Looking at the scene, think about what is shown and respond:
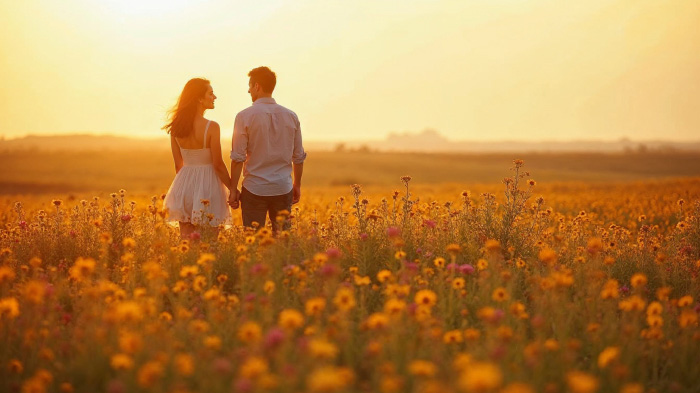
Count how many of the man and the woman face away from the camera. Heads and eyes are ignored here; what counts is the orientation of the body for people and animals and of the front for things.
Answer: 2

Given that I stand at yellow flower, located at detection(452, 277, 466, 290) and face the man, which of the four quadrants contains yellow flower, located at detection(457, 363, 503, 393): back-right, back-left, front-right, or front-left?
back-left

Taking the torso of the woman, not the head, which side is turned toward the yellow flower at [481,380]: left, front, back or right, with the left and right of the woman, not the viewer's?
back

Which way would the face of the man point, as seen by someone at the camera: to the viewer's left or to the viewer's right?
to the viewer's left

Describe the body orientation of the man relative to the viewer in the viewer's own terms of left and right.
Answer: facing away from the viewer

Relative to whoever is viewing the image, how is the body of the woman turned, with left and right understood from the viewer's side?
facing away from the viewer

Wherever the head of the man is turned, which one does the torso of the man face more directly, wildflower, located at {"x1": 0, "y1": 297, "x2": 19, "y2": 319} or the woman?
the woman

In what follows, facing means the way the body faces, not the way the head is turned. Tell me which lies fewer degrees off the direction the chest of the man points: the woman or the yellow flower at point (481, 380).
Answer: the woman

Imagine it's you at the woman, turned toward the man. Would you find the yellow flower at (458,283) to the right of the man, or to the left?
right

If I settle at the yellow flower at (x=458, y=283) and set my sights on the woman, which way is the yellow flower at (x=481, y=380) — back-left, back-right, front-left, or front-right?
back-left

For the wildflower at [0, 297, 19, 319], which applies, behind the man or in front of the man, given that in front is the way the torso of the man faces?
behind

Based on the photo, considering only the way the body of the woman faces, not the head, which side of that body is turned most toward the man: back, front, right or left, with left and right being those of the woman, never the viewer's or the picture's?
right

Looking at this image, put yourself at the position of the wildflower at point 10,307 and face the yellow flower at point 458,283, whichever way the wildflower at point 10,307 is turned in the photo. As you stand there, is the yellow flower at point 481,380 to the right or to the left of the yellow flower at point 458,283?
right

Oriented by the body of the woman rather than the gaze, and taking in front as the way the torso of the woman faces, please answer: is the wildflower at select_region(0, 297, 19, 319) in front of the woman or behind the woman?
behind

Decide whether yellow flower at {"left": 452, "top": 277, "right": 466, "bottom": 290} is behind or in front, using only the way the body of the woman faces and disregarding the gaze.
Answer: behind

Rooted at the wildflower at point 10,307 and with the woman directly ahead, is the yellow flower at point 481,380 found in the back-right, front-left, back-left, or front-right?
back-right
